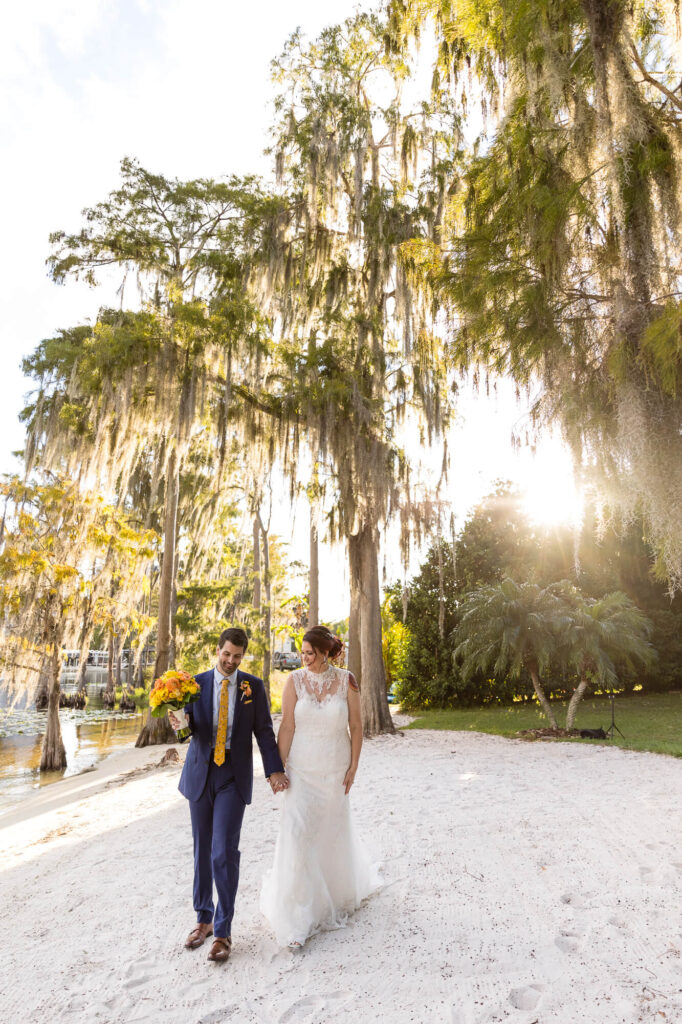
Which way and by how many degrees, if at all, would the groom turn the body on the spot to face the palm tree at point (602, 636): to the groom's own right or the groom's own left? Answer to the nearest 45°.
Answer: approximately 135° to the groom's own left

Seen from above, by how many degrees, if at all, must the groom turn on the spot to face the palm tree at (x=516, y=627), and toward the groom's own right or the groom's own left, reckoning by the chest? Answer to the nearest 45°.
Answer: approximately 135° to the groom's own left

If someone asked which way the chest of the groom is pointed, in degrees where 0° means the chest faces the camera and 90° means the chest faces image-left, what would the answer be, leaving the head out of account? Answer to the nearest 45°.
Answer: approximately 0°
